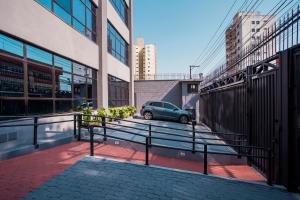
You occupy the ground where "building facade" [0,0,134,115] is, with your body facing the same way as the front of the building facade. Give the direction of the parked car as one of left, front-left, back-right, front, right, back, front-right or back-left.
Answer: left

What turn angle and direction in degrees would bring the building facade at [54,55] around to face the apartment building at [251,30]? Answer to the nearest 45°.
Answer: approximately 45° to its left

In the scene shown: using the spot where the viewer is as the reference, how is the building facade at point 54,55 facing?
facing the viewer and to the right of the viewer
